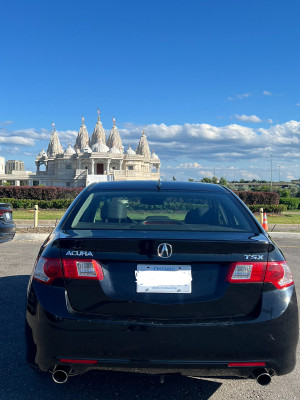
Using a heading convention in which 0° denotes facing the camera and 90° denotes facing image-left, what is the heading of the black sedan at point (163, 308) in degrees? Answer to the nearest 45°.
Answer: approximately 180°

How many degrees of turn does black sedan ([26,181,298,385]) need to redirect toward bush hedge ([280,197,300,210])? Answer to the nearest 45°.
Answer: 0° — it already faces it

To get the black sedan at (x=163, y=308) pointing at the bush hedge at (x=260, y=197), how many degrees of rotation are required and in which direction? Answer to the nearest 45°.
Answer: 0° — it already faces it

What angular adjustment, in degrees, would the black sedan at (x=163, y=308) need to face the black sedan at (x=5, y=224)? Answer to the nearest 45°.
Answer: approximately 45° to its left

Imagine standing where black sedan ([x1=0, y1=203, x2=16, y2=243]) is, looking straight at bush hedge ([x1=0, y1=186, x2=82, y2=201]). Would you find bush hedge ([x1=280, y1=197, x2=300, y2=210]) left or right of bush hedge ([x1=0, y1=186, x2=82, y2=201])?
right
